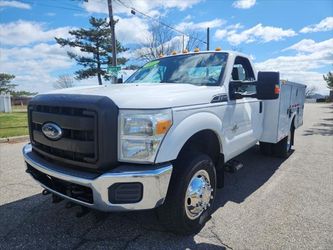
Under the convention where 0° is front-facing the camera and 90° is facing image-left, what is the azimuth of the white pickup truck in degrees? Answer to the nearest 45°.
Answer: approximately 45°
